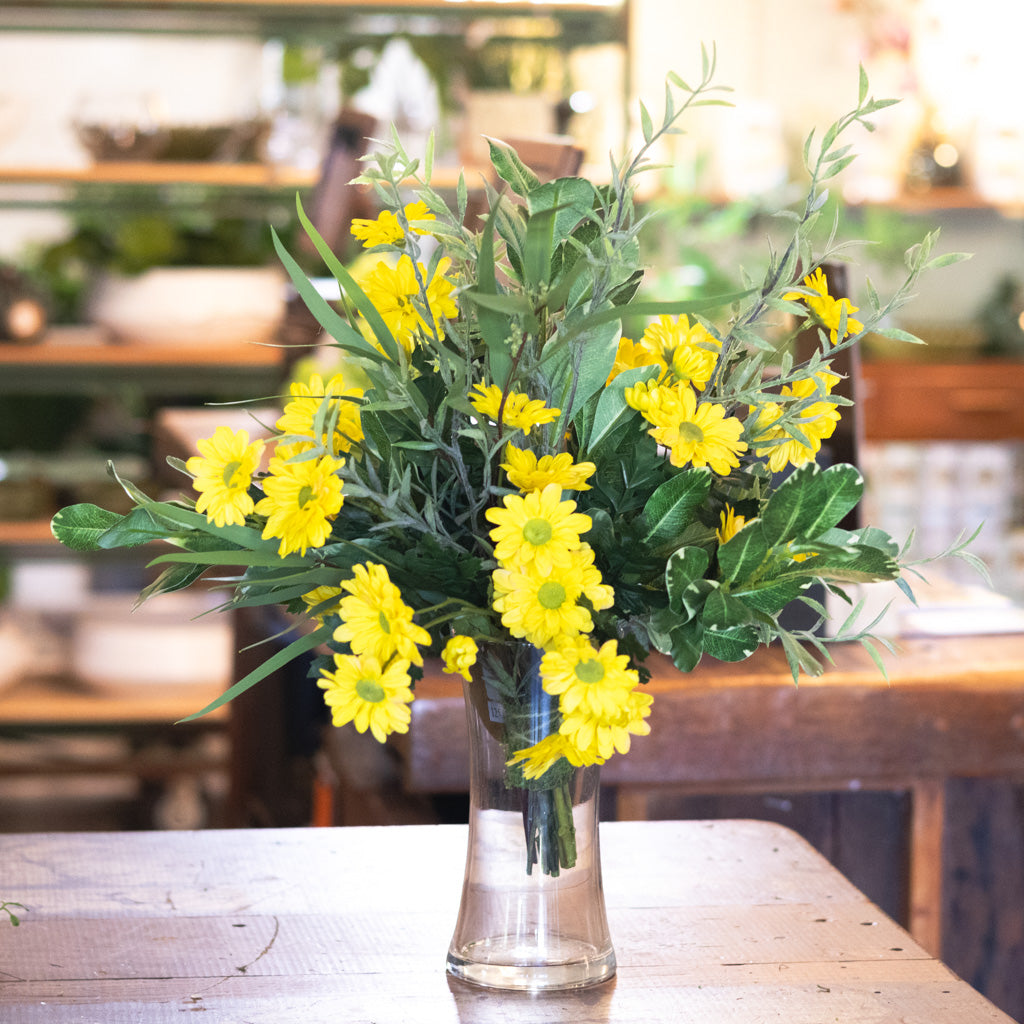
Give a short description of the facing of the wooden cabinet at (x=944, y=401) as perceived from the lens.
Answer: facing the viewer

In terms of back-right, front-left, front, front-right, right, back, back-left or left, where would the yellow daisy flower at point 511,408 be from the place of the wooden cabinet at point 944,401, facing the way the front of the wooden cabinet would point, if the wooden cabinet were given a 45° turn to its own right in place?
front-left

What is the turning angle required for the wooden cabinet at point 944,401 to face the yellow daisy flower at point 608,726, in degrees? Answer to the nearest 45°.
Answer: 0° — it already faces it

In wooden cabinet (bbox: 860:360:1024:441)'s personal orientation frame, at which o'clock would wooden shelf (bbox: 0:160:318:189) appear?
The wooden shelf is roughly at 2 o'clock from the wooden cabinet.

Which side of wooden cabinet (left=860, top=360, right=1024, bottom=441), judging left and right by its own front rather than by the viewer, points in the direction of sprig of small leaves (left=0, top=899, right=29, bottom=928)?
front

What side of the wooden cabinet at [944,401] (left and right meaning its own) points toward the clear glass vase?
front

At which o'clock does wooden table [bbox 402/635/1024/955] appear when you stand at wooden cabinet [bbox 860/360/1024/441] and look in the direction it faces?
The wooden table is roughly at 12 o'clock from the wooden cabinet.

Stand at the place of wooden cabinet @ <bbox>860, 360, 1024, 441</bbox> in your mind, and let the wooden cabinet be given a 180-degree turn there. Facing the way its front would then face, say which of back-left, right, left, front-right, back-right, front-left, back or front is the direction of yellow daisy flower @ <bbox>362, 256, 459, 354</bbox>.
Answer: back

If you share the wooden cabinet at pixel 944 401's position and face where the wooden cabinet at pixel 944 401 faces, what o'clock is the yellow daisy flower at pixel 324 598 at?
The yellow daisy flower is roughly at 12 o'clock from the wooden cabinet.

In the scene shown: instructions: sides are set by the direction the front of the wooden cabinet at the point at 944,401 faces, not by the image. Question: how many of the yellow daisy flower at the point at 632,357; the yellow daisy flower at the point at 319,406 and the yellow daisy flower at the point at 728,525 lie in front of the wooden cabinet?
3

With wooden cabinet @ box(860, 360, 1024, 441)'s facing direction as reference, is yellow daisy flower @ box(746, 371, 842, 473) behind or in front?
in front

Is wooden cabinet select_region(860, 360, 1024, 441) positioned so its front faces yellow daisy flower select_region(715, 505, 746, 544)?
yes

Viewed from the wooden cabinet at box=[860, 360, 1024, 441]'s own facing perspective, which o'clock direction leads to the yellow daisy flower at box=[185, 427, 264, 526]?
The yellow daisy flower is roughly at 12 o'clock from the wooden cabinet.

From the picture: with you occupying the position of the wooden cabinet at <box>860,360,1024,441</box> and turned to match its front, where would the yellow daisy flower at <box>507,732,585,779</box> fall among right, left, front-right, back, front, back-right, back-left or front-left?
front

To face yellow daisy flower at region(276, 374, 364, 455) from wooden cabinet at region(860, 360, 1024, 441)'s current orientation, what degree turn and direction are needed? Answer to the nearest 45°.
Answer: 0° — it already faces it

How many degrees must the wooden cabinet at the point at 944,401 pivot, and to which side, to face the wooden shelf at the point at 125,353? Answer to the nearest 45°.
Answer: approximately 45° to its right

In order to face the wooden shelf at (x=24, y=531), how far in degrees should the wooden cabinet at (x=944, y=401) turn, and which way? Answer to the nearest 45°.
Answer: approximately 45° to its right

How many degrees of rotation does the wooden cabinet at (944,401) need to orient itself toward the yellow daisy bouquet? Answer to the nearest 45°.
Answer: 0° — it already faces it
